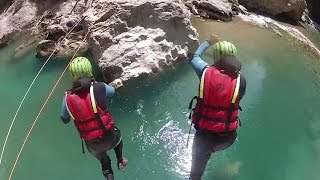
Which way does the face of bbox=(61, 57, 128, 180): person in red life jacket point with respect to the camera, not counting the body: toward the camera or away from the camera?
away from the camera

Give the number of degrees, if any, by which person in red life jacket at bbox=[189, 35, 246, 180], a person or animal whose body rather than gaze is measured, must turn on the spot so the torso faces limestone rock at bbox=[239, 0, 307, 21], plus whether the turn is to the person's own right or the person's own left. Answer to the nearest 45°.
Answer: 0° — they already face it

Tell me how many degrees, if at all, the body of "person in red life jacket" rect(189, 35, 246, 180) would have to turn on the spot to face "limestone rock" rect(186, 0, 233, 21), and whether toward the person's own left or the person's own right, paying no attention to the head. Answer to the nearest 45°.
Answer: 0° — they already face it

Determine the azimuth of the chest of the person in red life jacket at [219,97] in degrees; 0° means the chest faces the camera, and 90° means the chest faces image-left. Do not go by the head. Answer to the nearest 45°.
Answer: approximately 180°

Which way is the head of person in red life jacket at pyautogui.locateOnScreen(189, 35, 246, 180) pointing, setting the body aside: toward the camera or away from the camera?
away from the camera

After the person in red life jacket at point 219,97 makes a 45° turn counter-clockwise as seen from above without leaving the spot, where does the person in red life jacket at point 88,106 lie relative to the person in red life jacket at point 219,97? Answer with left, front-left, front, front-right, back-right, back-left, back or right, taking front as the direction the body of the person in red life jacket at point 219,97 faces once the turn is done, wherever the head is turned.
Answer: front-left
